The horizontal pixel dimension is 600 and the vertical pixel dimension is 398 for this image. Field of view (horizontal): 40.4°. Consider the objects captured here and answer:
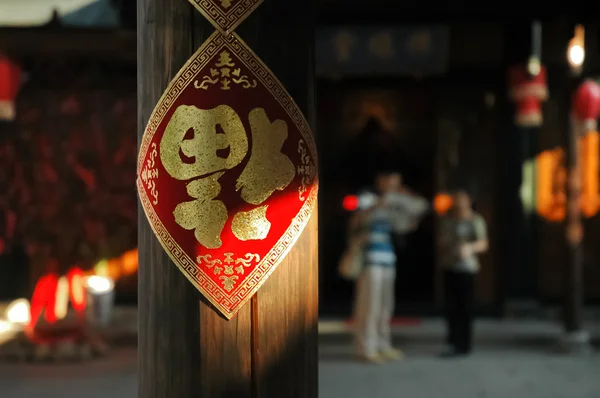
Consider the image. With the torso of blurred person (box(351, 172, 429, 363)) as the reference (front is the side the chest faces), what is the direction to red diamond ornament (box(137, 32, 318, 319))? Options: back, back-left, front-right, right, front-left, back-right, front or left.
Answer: front-right

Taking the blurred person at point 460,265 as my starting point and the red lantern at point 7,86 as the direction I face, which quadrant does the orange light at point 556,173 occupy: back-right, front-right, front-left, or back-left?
back-right

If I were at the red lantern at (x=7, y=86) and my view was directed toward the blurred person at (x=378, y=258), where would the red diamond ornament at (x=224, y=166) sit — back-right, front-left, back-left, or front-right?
front-right

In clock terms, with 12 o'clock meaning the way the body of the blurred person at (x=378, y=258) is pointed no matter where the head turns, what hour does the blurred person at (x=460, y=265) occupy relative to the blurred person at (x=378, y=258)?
the blurred person at (x=460, y=265) is roughly at 10 o'clock from the blurred person at (x=378, y=258).

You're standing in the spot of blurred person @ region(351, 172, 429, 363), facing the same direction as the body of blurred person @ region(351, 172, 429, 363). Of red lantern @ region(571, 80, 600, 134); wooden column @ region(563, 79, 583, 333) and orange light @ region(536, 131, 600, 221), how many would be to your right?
0

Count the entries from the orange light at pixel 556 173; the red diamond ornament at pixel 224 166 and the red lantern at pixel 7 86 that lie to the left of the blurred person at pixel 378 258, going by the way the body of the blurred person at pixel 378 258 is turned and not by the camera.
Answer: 1

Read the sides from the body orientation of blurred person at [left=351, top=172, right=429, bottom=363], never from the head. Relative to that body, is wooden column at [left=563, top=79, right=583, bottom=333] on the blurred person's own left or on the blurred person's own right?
on the blurred person's own left

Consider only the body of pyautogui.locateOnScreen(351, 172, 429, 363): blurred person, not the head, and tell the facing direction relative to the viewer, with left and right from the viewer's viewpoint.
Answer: facing the viewer and to the right of the viewer

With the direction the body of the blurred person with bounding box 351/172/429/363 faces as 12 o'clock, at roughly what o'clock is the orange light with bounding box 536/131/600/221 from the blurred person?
The orange light is roughly at 9 o'clock from the blurred person.

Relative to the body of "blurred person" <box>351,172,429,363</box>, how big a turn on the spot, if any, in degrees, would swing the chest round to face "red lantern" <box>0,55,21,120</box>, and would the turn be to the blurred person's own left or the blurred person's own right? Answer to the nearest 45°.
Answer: approximately 135° to the blurred person's own right

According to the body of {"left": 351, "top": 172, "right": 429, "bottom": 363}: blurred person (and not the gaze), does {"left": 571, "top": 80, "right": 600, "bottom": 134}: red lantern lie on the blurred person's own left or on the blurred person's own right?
on the blurred person's own left

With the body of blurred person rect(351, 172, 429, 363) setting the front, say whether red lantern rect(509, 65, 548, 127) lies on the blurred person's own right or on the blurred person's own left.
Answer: on the blurred person's own left

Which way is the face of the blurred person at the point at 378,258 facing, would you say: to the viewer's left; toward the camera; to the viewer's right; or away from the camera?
toward the camera

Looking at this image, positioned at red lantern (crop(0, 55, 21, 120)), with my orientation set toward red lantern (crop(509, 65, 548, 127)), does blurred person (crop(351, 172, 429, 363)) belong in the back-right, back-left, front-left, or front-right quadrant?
front-right

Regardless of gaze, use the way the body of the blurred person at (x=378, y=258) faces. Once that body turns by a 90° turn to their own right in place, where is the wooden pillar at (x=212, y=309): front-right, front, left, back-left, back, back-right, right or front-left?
front-left

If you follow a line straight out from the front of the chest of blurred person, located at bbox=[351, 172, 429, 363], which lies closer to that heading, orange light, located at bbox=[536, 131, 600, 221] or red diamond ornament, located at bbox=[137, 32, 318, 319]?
the red diamond ornament
